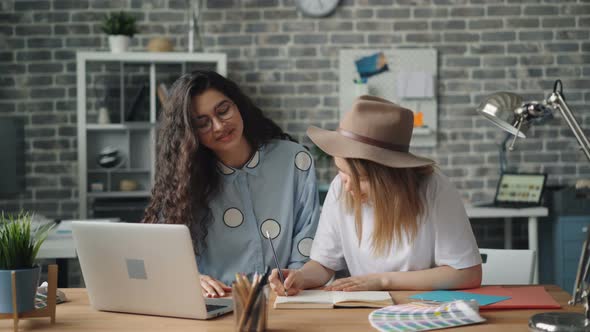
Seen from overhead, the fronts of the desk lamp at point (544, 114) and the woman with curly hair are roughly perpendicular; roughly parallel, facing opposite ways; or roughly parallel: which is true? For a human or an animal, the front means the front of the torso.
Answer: roughly perpendicular

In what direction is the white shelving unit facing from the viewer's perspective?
toward the camera

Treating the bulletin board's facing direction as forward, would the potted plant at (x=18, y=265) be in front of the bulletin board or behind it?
in front

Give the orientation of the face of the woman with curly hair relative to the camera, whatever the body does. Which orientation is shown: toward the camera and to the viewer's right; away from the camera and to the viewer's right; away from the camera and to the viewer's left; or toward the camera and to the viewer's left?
toward the camera and to the viewer's right

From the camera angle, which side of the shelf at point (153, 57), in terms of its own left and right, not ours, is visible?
front

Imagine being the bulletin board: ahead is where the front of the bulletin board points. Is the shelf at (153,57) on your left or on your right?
on your right

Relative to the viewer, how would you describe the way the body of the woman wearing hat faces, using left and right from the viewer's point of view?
facing the viewer and to the left of the viewer

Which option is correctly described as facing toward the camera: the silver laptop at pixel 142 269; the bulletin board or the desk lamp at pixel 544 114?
the bulletin board

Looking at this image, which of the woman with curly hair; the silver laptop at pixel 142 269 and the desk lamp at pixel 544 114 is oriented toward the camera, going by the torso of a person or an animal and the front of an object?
the woman with curly hair

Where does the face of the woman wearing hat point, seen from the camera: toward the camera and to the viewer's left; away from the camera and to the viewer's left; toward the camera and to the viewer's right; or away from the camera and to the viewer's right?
toward the camera and to the viewer's left

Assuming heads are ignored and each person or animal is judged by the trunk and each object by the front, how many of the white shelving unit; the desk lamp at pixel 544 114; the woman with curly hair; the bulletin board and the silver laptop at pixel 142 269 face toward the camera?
3

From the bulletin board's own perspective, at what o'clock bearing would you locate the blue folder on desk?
The blue folder on desk is roughly at 12 o'clock from the bulletin board.

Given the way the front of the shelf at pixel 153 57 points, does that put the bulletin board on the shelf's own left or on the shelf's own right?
on the shelf's own left

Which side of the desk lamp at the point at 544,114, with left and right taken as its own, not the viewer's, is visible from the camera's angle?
left
